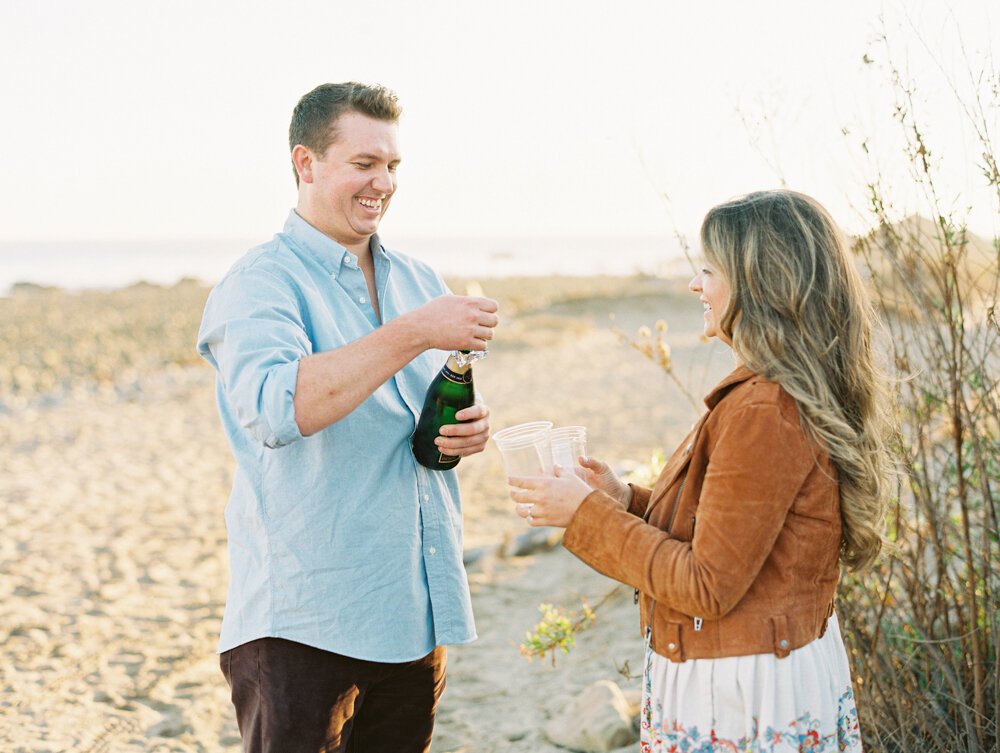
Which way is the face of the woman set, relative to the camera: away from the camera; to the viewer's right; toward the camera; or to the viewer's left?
to the viewer's left

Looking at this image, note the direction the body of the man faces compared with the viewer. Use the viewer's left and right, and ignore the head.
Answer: facing the viewer and to the right of the viewer

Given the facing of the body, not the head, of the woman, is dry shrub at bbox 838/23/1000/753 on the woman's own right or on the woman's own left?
on the woman's own right

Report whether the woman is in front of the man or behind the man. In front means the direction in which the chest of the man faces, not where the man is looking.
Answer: in front

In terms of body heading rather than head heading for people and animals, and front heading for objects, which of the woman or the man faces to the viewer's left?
the woman

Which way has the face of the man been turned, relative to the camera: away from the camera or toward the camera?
toward the camera

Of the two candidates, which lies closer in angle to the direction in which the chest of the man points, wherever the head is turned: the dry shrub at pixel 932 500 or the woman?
the woman

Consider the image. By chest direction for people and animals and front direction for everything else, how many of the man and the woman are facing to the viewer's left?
1

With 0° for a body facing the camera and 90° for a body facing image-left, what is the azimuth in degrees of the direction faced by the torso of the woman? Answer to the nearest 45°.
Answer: approximately 90°

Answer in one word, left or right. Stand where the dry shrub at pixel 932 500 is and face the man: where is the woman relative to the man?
left

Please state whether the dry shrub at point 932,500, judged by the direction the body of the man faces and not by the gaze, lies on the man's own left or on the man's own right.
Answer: on the man's own left

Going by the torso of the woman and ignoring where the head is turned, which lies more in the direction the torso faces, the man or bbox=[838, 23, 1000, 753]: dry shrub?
the man
